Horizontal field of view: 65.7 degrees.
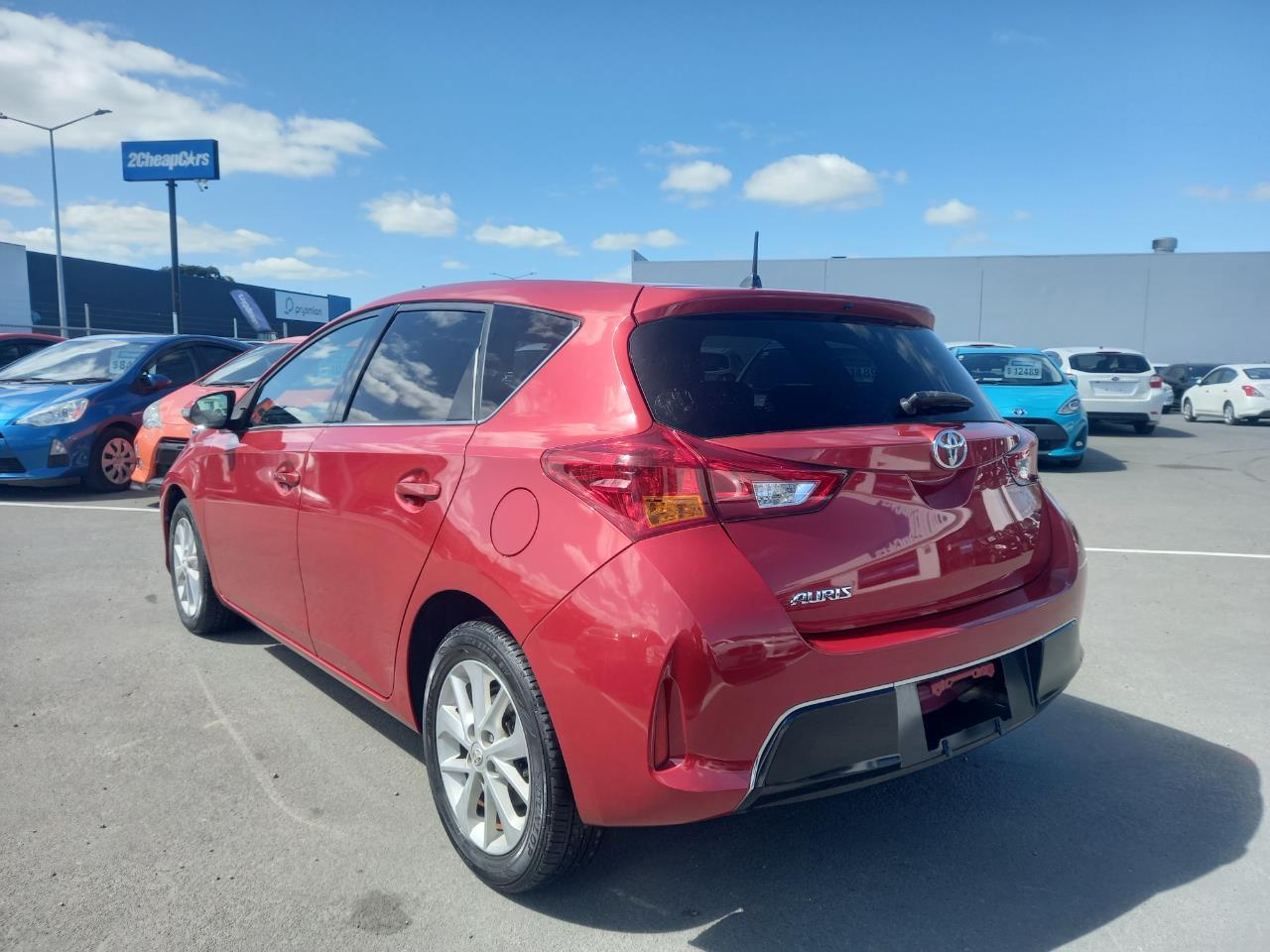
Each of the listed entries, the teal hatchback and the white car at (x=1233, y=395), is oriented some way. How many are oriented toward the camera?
1

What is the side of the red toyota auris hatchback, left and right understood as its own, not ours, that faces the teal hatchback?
right

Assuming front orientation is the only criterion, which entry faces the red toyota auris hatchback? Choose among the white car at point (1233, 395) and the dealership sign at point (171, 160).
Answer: the dealership sign

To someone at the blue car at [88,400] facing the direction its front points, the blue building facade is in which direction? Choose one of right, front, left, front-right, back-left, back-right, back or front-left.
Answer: back-right

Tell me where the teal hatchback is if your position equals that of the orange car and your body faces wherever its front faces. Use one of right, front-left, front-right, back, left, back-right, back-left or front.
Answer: back-left

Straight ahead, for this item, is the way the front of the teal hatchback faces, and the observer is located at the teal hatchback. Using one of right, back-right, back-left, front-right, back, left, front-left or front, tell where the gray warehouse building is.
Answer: back

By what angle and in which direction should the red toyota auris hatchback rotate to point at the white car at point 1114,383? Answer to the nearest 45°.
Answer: approximately 90° to its right

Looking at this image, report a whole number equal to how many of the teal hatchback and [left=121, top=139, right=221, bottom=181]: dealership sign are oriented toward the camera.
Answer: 2

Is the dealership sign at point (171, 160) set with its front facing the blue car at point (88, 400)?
yes

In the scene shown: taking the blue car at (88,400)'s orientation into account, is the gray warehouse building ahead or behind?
behind

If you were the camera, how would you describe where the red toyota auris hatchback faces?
facing away from the viewer and to the left of the viewer

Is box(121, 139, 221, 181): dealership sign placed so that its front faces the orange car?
yes

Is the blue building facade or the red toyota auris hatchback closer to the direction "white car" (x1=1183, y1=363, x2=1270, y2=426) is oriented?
the blue building facade
